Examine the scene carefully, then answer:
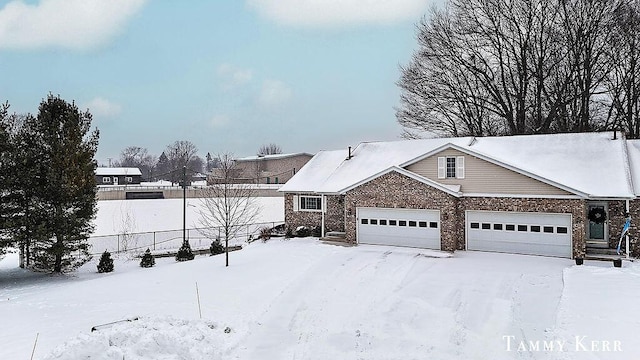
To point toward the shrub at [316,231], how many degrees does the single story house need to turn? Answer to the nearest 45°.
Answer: approximately 90° to its right

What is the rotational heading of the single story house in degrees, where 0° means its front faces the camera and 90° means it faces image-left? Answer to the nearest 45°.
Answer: approximately 0°

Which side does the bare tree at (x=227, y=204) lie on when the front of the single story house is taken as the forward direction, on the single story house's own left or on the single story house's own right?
on the single story house's own right

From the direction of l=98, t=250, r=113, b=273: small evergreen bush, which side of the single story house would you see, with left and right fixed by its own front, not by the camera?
right

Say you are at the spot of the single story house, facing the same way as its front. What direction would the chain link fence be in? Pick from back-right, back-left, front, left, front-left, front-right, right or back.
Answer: right

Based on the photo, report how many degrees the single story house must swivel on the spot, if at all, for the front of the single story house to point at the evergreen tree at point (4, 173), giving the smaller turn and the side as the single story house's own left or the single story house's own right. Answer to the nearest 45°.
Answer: approximately 90° to the single story house's own right

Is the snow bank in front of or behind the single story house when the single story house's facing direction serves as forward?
in front

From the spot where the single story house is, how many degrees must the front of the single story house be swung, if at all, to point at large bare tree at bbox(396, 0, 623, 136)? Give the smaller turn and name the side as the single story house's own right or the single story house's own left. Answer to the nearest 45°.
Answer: approximately 180°

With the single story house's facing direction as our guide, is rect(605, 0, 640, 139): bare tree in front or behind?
behind

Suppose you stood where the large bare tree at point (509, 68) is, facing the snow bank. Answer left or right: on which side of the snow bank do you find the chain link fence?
right

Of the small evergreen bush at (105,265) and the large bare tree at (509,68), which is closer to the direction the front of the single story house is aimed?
the small evergreen bush

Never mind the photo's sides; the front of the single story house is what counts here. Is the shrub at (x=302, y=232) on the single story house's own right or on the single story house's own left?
on the single story house's own right
